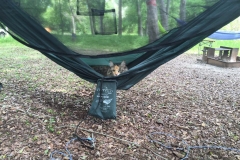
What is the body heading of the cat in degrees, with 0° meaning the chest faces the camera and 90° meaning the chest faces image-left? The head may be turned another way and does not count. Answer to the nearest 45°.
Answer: approximately 315°

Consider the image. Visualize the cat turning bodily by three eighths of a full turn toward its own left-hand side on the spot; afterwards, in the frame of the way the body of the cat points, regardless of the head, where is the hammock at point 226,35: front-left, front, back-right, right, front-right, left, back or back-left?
front-right
